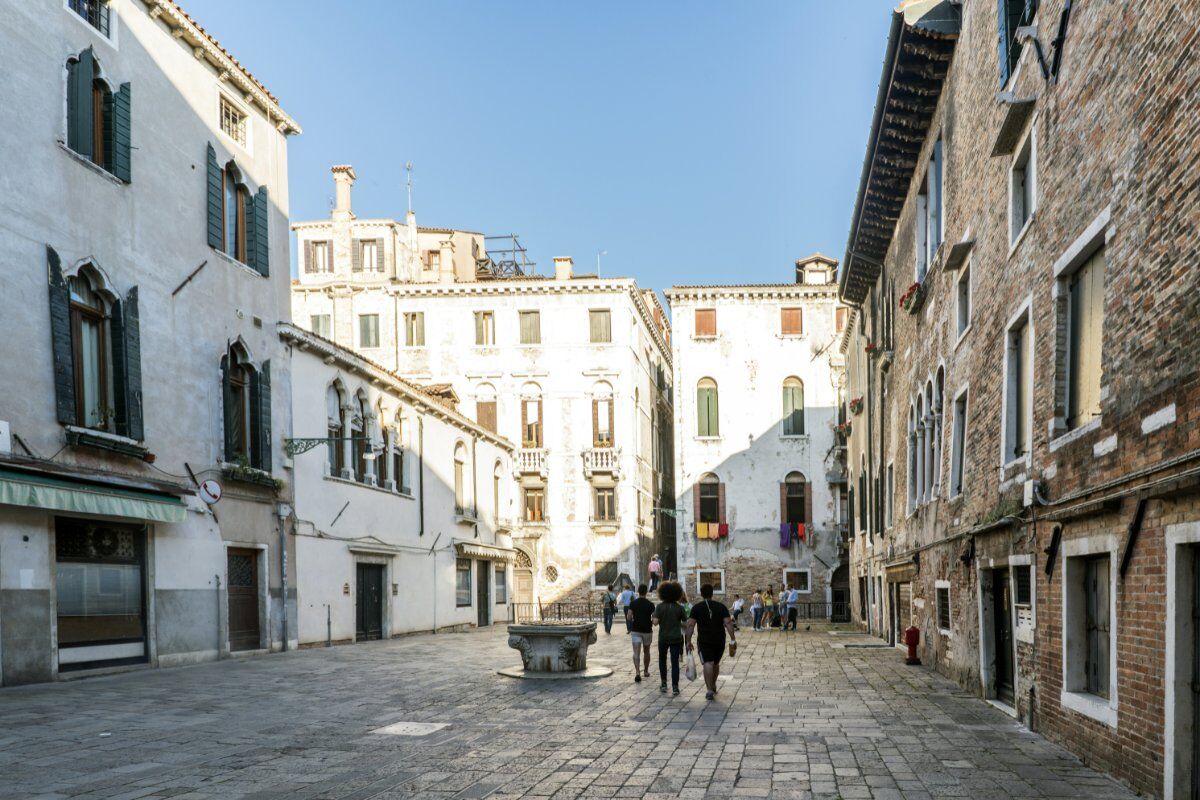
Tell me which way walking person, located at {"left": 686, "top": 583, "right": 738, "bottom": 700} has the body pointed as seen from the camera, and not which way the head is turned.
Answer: away from the camera

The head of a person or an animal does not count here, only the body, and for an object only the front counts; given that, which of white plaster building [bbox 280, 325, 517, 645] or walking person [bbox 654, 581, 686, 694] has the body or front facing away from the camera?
the walking person

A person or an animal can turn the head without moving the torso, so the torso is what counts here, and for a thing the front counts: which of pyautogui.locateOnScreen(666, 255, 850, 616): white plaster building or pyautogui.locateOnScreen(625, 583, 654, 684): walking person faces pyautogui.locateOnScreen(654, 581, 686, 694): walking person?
the white plaster building

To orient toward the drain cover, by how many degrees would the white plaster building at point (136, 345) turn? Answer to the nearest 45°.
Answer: approximately 45° to its right

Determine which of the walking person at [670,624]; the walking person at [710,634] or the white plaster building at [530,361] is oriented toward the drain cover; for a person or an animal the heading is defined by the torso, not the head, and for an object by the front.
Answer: the white plaster building

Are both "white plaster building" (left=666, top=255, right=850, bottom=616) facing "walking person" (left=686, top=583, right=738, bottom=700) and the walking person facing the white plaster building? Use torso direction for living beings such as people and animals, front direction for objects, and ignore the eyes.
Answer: yes

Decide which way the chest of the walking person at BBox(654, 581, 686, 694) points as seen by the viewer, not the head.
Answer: away from the camera

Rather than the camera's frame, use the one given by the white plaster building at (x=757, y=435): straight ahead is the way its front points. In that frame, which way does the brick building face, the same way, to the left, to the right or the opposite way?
to the right

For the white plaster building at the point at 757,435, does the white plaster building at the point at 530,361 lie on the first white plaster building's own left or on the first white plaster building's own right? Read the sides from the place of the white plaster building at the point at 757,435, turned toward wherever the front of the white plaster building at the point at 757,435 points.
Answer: on the first white plaster building's own right
